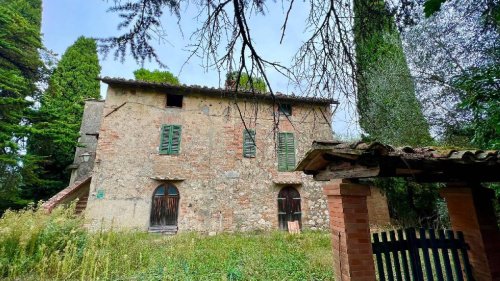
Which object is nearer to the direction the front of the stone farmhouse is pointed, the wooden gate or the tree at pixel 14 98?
the wooden gate

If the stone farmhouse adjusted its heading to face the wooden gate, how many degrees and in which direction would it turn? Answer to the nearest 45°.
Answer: approximately 45° to its left

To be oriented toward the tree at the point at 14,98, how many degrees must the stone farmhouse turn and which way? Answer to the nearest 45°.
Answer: approximately 90° to its right

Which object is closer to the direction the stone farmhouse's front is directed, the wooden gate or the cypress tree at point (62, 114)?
the wooden gate

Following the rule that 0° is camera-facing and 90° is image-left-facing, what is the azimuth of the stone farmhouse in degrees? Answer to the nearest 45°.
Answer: approximately 0°

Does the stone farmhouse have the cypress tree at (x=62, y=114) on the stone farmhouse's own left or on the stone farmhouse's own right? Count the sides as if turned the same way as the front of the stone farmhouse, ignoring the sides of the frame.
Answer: on the stone farmhouse's own right
